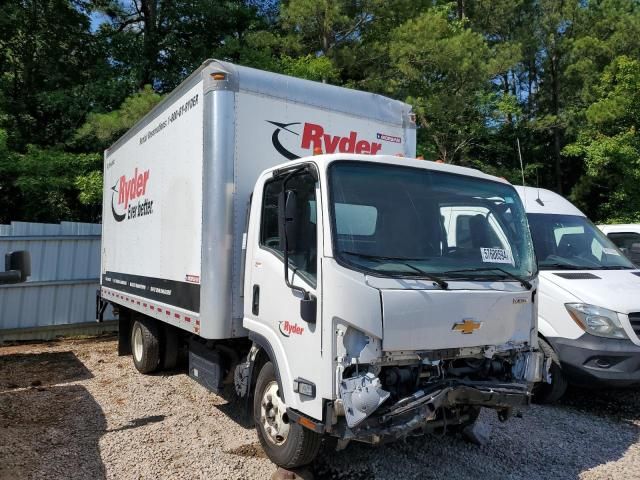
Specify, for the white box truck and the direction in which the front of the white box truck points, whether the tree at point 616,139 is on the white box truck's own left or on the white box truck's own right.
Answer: on the white box truck's own left

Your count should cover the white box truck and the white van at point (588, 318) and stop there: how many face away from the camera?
0

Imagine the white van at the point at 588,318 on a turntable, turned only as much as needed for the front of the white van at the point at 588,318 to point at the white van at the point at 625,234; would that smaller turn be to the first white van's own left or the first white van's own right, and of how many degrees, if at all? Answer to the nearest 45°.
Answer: approximately 135° to the first white van's own left

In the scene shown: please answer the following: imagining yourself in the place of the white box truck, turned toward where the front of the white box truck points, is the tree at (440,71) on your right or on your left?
on your left

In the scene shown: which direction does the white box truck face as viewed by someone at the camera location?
facing the viewer and to the right of the viewer

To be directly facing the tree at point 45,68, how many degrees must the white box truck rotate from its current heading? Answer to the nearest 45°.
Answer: approximately 180°

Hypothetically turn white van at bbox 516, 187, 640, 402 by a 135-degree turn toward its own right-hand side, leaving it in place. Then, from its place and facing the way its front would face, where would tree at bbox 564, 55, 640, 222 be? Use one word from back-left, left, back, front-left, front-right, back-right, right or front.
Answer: right
